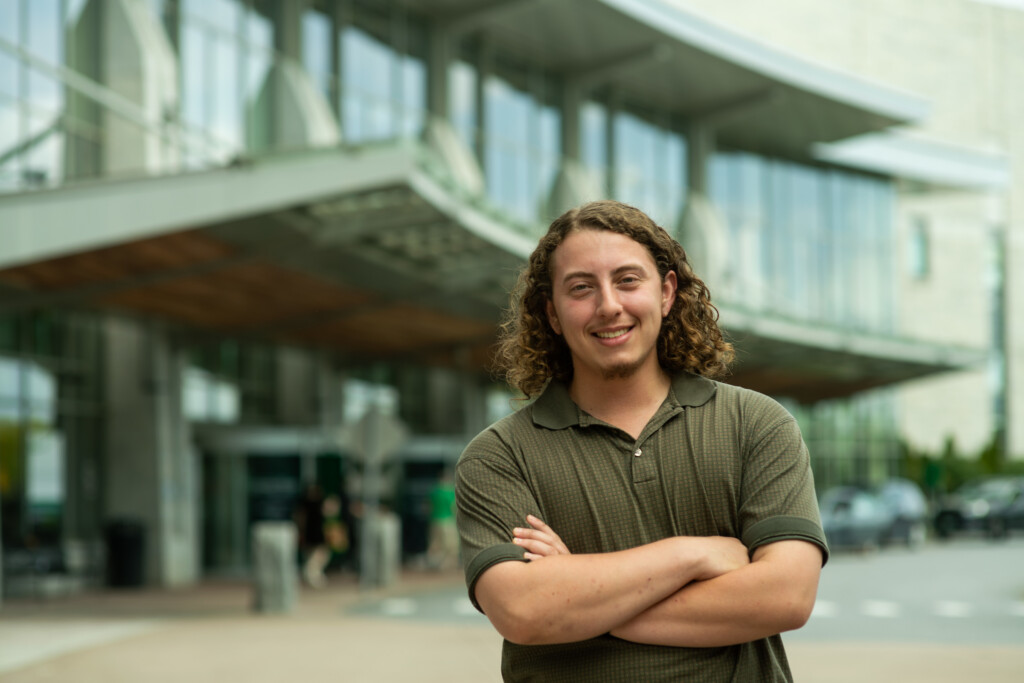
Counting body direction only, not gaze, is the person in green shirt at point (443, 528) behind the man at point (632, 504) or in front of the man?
behind

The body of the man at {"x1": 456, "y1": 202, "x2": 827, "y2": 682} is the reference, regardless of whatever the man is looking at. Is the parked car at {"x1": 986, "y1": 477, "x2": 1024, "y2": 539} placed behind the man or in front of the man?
behind

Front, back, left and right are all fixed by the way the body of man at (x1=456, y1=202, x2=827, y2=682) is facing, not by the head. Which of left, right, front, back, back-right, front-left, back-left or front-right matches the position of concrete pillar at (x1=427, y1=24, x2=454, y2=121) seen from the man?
back

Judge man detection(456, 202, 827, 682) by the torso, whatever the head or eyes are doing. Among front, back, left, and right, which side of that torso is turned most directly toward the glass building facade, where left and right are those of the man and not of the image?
back

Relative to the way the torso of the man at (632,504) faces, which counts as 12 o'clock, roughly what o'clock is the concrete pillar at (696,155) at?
The concrete pillar is roughly at 6 o'clock from the man.

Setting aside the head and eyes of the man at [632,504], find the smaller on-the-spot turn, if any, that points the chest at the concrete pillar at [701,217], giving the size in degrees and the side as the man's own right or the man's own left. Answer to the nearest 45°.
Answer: approximately 180°

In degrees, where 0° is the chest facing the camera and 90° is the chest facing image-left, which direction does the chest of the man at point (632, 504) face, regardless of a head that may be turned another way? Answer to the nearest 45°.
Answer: approximately 0°

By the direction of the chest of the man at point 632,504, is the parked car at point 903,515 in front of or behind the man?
behind

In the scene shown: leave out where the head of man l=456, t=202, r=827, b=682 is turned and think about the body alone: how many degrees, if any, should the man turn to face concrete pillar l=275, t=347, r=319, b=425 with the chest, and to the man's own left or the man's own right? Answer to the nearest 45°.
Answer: approximately 180°

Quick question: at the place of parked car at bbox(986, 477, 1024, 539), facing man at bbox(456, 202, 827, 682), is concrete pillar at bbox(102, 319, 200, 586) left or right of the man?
right

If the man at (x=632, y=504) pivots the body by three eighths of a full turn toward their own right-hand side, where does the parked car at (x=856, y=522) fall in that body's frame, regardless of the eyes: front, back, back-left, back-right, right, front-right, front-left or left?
front-right

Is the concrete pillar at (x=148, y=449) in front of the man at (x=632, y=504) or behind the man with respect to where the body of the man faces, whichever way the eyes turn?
behind
